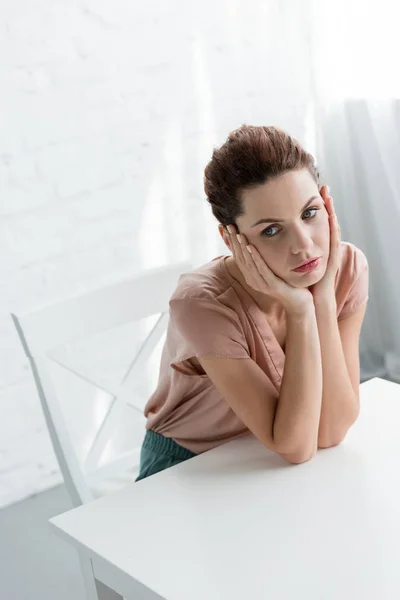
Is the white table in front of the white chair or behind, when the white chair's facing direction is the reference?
in front

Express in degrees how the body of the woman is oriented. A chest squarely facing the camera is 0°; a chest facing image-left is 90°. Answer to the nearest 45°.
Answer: approximately 315°

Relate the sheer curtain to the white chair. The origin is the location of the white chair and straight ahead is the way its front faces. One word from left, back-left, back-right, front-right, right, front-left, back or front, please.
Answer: left

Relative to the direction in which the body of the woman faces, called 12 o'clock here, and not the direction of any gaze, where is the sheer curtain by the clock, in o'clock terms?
The sheer curtain is roughly at 8 o'clock from the woman.

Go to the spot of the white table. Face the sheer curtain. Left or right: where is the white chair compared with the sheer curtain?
left

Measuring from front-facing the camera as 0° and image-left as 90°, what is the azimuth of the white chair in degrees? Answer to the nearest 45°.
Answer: approximately 315°
